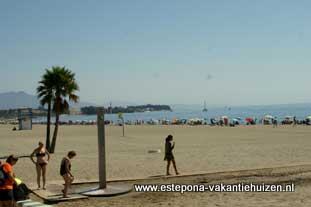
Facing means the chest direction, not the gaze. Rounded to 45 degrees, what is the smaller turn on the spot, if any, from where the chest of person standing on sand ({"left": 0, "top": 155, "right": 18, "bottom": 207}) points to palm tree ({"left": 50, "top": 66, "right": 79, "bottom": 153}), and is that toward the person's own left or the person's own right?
approximately 90° to the person's own left

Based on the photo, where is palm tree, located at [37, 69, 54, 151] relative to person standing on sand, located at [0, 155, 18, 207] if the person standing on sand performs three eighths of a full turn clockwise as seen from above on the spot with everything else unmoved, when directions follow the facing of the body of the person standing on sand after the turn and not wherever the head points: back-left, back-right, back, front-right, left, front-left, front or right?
back-right

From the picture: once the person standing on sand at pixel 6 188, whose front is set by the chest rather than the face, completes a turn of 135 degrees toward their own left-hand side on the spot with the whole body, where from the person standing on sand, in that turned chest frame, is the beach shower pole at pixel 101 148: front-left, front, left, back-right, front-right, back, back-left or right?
right

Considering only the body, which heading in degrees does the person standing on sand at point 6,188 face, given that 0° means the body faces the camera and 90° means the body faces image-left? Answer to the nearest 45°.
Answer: approximately 270°
